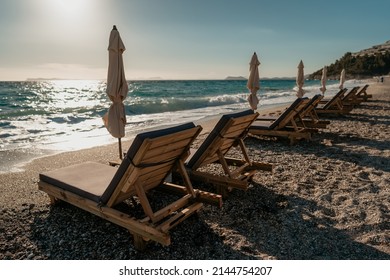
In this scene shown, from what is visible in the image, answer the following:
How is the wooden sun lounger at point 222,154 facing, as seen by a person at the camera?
facing away from the viewer and to the left of the viewer

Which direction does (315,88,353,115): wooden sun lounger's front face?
to the viewer's left

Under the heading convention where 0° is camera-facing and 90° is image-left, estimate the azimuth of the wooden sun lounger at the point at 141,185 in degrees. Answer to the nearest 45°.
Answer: approximately 135°

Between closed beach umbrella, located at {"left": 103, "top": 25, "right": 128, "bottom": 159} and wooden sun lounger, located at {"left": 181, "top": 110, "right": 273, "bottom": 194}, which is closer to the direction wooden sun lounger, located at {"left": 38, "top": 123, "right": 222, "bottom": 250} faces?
the closed beach umbrella

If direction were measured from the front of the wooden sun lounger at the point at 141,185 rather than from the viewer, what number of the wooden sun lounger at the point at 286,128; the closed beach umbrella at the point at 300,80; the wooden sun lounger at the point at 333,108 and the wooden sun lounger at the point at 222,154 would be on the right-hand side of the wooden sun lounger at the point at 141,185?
4

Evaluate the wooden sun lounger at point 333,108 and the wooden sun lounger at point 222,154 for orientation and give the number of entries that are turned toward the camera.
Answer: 0

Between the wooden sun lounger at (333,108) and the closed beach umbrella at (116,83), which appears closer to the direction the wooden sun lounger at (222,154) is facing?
the closed beach umbrella

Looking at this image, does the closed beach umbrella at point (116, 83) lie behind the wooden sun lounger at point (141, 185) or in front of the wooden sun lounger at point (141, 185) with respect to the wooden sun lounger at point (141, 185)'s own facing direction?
in front
